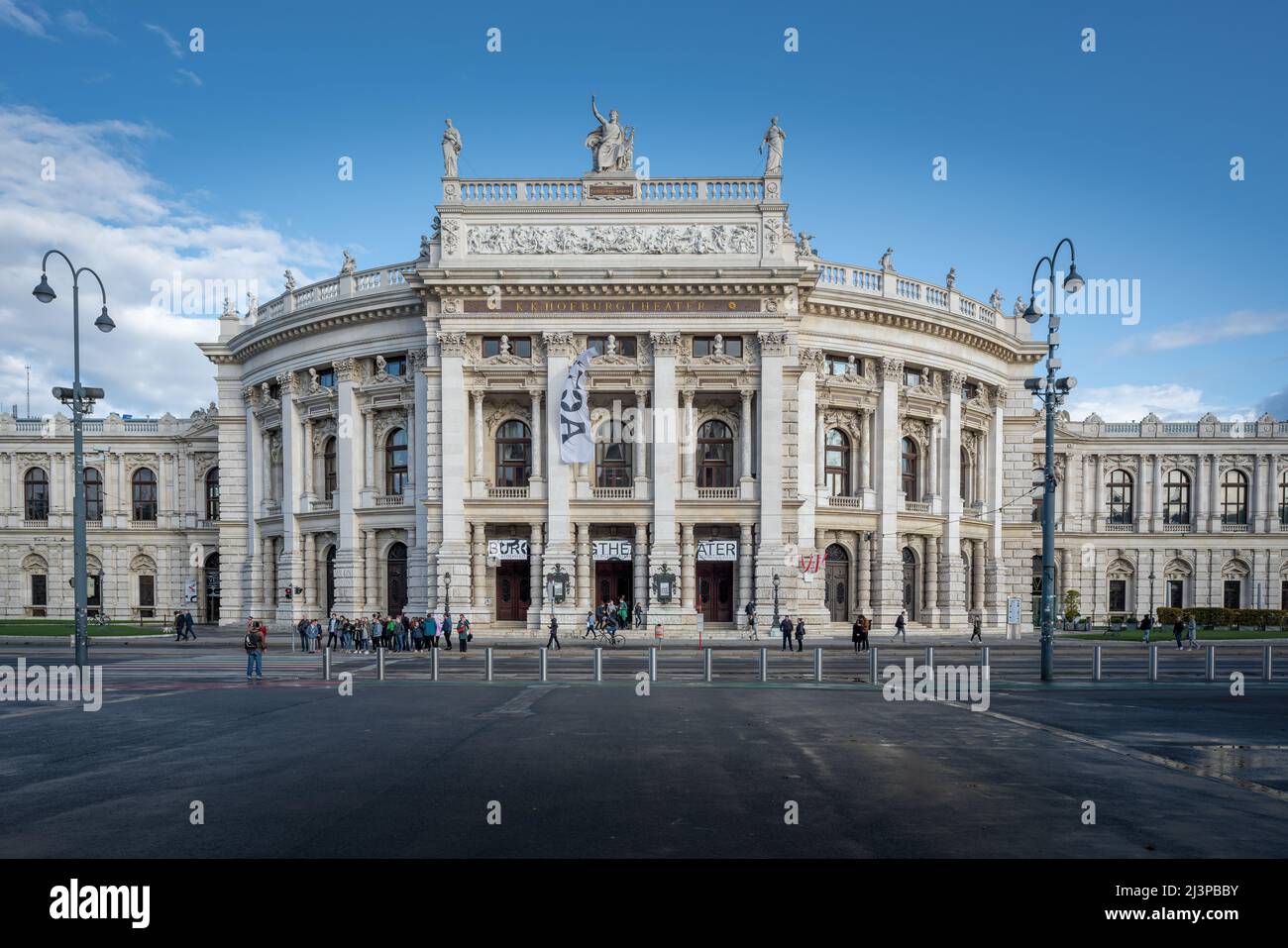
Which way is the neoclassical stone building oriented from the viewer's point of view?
toward the camera
